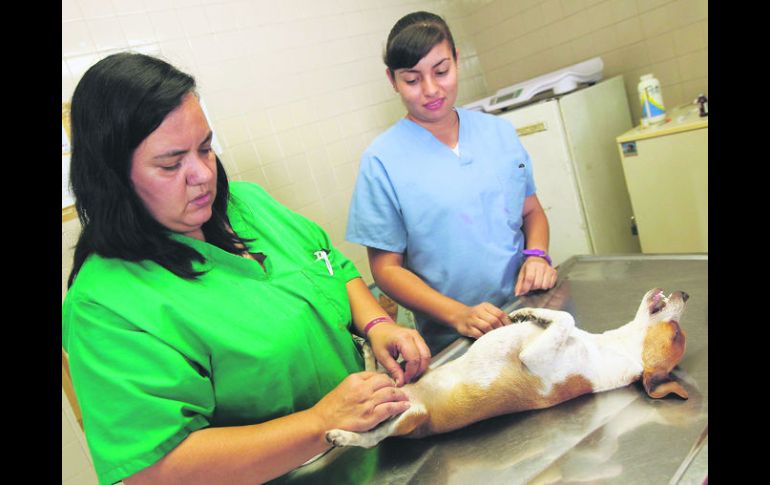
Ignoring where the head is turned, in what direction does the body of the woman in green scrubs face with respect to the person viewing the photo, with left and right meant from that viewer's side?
facing the viewer and to the right of the viewer

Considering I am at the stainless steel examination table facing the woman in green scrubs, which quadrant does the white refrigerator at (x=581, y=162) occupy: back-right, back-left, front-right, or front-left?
back-right

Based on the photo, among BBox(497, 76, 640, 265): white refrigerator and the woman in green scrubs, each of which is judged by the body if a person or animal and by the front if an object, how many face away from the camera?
0

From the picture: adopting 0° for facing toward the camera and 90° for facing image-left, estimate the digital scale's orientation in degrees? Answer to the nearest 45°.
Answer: approximately 45°

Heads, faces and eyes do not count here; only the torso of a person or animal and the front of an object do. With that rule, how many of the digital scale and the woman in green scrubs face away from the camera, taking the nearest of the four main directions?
0

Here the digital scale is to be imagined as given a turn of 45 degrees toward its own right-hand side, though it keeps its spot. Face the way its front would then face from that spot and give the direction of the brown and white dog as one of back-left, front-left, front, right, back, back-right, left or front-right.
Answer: left

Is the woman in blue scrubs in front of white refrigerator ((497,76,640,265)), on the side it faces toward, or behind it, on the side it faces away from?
in front

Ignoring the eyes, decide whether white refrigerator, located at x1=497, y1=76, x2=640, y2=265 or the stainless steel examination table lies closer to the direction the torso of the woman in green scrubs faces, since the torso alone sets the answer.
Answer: the stainless steel examination table

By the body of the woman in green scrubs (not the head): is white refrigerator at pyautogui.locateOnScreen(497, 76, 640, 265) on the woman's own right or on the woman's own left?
on the woman's own left

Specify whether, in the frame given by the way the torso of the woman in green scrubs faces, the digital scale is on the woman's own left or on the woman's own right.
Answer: on the woman's own left

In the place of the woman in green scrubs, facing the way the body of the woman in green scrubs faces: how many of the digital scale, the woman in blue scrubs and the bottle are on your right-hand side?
0

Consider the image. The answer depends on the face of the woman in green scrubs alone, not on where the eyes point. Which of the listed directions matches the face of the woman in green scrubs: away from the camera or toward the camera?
toward the camera

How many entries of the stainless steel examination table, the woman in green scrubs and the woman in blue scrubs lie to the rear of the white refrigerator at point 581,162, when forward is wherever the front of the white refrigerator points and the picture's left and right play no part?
0

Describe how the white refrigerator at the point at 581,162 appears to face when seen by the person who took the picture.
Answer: facing the viewer and to the left of the viewer
